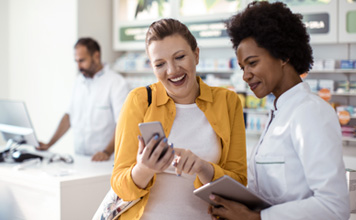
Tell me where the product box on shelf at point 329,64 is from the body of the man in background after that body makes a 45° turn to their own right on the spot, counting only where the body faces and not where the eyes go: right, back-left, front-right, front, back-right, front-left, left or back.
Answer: back

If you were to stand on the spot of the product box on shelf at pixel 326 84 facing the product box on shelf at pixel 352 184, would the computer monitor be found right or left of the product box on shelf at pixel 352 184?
right

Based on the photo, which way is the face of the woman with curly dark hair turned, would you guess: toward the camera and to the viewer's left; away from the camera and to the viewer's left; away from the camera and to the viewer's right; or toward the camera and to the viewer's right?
toward the camera and to the viewer's left

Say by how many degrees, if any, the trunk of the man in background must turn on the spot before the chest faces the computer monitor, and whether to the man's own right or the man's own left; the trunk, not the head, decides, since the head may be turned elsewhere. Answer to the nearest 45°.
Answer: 0° — they already face it

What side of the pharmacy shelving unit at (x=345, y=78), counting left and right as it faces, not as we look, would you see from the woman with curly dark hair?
front

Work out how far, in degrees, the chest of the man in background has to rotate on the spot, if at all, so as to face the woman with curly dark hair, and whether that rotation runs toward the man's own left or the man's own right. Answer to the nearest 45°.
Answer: approximately 45° to the man's own left

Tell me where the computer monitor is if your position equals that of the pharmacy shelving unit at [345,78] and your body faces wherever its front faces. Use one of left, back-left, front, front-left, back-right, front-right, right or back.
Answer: front-right

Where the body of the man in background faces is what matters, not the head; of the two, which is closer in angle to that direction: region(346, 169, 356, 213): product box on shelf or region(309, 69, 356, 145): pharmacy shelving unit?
the product box on shelf

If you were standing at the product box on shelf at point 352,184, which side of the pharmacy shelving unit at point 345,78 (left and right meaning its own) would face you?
front

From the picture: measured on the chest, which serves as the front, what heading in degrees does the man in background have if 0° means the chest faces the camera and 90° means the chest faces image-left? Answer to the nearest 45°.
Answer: approximately 45°

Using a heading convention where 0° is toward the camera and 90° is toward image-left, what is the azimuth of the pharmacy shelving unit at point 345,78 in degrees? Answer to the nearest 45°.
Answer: approximately 0°

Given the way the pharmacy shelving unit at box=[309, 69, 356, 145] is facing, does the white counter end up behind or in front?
in front

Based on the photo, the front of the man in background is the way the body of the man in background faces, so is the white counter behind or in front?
in front

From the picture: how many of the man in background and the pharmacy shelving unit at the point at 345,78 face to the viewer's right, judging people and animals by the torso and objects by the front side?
0

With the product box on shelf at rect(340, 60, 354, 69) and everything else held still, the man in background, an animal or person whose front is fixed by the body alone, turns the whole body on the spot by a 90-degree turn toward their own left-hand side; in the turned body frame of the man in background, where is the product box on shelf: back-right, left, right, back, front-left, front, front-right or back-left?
front-left
